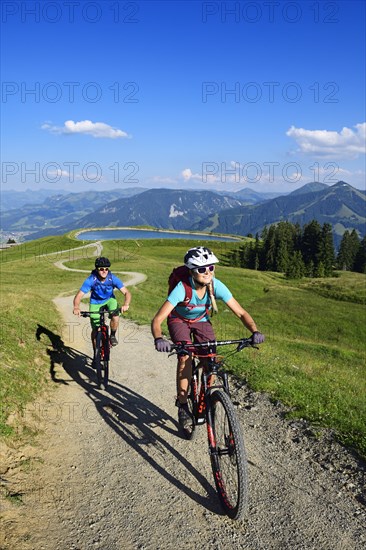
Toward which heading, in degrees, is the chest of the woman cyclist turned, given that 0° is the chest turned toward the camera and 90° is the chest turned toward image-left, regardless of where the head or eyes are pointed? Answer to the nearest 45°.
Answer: approximately 0°

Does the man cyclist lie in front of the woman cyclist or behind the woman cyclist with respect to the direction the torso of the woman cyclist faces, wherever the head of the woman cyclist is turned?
behind

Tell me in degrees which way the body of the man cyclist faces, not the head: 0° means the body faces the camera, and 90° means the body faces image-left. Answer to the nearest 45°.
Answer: approximately 0°

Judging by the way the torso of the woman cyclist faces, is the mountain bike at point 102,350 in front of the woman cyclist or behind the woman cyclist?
behind
